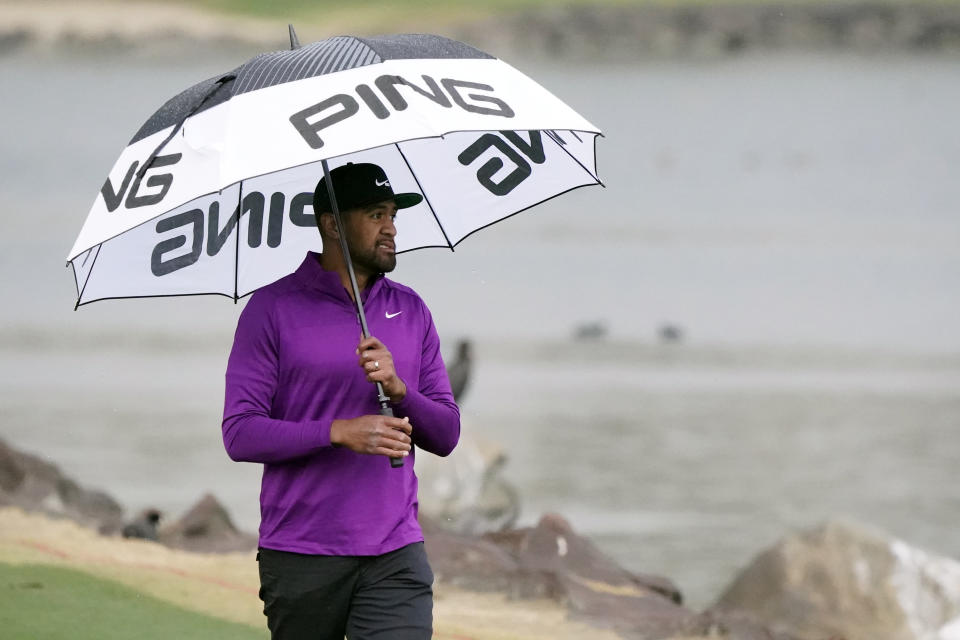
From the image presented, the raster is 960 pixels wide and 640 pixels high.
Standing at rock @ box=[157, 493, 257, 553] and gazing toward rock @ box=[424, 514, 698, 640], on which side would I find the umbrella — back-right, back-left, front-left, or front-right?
front-right

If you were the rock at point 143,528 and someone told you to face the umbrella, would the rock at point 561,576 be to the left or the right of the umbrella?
left

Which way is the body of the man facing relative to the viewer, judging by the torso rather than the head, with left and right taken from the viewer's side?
facing the viewer and to the right of the viewer

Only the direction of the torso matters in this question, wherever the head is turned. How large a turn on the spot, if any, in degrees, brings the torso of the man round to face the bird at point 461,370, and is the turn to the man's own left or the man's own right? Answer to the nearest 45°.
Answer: approximately 135° to the man's own left

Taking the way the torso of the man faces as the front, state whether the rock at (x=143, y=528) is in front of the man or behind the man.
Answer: behind

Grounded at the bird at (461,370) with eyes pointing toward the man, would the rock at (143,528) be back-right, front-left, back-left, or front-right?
front-right

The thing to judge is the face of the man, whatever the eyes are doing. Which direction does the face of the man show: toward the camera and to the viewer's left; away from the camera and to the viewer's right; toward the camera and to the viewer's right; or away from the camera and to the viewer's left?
toward the camera and to the viewer's right
